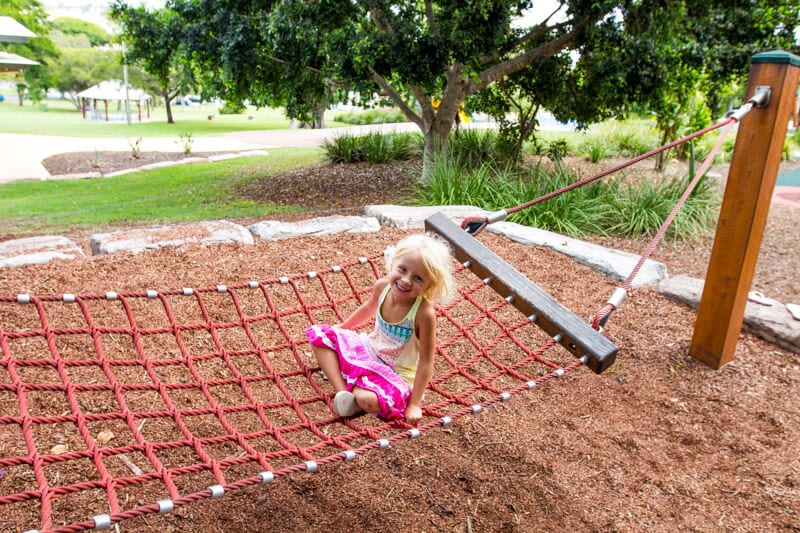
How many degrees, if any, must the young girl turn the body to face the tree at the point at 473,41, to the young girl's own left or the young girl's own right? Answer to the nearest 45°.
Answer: approximately 135° to the young girl's own right

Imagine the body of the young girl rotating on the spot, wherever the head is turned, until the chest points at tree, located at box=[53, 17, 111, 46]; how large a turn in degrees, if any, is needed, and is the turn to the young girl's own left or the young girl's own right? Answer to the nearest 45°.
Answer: approximately 90° to the young girl's own right

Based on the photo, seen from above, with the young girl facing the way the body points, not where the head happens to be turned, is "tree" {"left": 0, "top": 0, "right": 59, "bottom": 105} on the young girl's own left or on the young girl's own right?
on the young girl's own right

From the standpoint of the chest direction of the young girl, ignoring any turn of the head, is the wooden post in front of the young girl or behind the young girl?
behind

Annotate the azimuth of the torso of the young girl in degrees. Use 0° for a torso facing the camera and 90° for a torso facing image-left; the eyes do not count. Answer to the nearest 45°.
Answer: approximately 45°

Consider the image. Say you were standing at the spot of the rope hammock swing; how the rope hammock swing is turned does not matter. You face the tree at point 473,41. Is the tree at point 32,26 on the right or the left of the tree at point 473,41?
left
